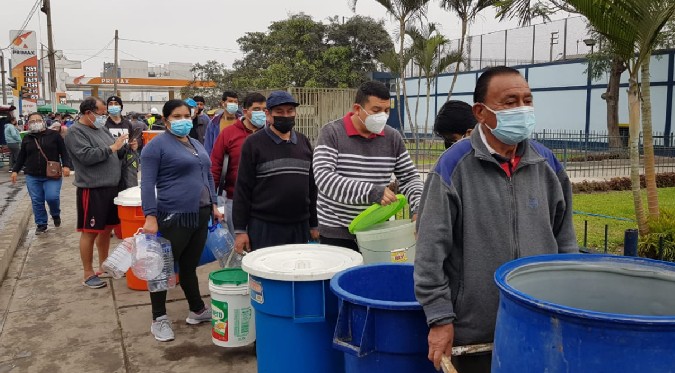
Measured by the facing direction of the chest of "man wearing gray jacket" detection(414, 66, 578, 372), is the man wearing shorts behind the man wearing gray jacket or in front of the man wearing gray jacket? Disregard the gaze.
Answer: behind

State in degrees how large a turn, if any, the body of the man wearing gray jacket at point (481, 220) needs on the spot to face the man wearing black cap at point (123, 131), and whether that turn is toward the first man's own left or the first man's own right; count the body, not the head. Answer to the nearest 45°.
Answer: approximately 180°

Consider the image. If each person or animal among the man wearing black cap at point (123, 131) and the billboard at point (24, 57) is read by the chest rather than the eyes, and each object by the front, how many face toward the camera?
2

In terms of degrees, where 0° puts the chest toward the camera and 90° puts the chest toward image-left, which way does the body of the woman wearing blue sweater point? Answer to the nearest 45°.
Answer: approximately 315°

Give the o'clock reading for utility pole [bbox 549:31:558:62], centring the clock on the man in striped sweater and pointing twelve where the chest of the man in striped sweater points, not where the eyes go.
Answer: The utility pole is roughly at 8 o'clock from the man in striped sweater.

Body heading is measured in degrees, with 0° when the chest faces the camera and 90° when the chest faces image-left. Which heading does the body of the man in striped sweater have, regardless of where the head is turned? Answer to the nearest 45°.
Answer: approximately 315°
